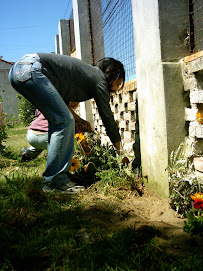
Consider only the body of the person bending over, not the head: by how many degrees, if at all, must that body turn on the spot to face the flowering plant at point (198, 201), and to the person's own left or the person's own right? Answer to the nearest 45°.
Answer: approximately 45° to the person's own right

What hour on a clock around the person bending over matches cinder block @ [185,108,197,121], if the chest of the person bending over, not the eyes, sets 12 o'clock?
The cinder block is roughly at 1 o'clock from the person bending over.

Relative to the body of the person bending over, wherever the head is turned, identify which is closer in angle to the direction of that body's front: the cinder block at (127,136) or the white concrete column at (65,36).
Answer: the cinder block

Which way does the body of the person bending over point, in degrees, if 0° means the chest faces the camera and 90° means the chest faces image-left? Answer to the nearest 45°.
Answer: approximately 270°

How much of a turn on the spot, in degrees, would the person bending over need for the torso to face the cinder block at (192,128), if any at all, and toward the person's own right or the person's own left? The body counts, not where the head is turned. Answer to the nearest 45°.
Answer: approximately 45° to the person's own right

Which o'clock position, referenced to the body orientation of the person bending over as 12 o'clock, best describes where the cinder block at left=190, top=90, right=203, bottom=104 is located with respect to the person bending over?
The cinder block is roughly at 1 o'clock from the person bending over.

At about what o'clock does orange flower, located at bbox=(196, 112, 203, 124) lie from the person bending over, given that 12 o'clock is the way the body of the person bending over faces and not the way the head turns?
The orange flower is roughly at 1 o'clock from the person bending over.

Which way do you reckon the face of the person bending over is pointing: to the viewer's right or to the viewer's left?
to the viewer's right
